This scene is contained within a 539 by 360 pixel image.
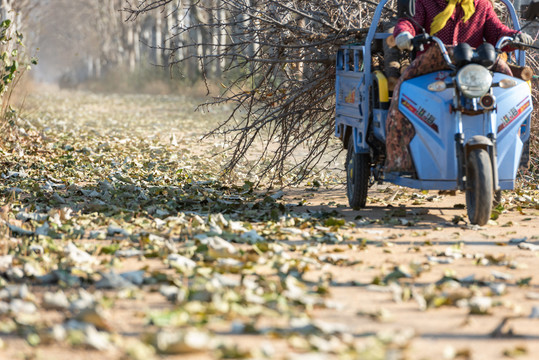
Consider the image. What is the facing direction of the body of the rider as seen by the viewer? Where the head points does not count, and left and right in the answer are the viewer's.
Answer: facing the viewer
